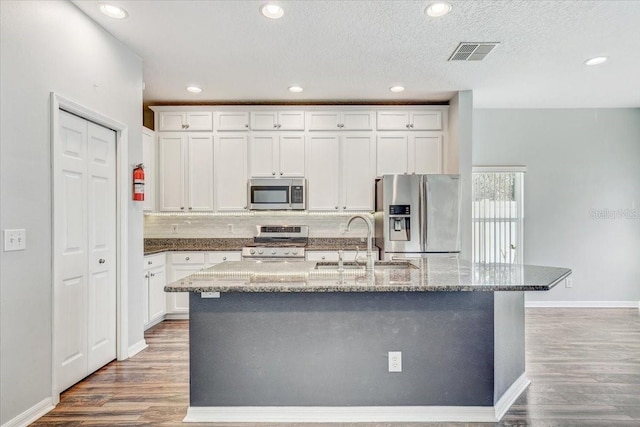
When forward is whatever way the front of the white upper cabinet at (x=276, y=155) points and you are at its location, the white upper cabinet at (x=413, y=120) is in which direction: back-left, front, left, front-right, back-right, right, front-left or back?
left

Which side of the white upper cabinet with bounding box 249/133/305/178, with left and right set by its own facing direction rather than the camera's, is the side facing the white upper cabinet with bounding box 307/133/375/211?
left

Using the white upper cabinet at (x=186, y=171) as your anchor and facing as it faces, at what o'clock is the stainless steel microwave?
The stainless steel microwave is roughly at 10 o'clock from the white upper cabinet.

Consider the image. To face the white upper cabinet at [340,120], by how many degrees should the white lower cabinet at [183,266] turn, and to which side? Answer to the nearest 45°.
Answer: approximately 90° to its left

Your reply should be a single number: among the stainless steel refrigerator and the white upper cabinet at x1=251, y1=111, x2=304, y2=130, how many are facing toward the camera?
2

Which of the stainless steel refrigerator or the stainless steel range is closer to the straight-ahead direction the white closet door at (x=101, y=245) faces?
the stainless steel refrigerator

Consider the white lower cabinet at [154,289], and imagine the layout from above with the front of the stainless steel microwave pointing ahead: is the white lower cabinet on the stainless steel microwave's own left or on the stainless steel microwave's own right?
on the stainless steel microwave's own right

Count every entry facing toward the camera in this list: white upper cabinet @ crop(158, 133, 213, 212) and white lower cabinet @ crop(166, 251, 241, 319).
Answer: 2

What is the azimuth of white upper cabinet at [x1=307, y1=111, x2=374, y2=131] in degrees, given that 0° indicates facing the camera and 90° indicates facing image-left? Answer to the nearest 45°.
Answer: approximately 0°

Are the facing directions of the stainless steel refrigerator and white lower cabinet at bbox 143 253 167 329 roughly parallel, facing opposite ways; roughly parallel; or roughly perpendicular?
roughly perpendicular

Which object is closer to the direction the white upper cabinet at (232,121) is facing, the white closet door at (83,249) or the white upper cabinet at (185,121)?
the white closet door

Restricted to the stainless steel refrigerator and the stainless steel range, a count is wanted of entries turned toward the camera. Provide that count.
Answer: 2

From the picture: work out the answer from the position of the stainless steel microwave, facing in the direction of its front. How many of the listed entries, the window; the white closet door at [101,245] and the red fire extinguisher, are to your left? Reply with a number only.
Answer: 1

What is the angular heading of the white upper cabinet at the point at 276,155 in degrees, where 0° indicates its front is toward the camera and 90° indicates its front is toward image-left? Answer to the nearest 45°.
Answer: approximately 0°
